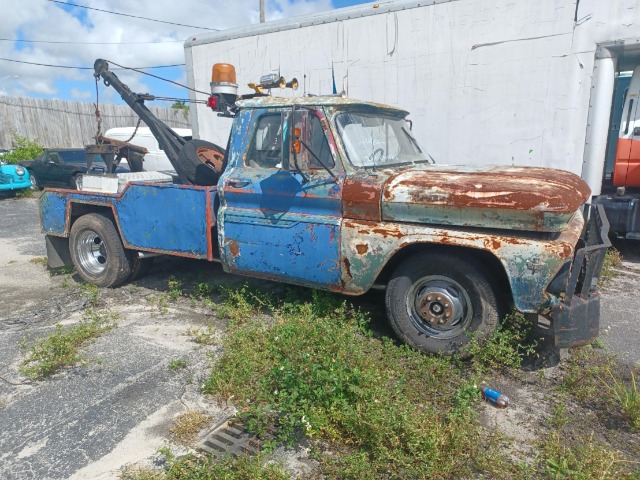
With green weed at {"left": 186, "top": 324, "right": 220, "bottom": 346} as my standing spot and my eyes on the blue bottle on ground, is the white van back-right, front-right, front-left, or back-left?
back-left

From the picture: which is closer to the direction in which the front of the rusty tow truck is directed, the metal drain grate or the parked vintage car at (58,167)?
the metal drain grate

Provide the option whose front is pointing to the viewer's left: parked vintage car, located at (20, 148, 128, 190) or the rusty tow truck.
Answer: the parked vintage car

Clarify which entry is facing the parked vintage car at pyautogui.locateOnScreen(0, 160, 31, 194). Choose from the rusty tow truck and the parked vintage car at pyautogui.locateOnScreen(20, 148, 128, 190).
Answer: the parked vintage car at pyautogui.locateOnScreen(20, 148, 128, 190)

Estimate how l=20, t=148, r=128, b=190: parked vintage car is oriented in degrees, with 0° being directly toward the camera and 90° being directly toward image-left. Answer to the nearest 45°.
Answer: approximately 90°

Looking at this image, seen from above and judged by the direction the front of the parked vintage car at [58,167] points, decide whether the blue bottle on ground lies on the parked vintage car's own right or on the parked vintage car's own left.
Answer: on the parked vintage car's own left

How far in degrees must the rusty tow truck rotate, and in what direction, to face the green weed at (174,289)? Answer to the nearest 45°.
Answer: approximately 180°

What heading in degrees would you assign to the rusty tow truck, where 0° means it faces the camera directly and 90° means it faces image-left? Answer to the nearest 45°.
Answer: approximately 315°

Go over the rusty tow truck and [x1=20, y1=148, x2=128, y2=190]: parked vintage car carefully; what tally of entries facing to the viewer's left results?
1
